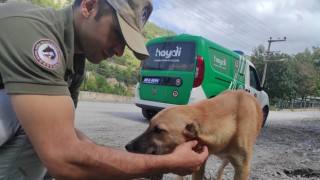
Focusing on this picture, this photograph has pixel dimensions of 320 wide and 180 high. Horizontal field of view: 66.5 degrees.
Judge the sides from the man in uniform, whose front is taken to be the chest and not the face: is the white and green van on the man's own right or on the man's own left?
on the man's own left

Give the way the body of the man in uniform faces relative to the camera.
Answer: to the viewer's right

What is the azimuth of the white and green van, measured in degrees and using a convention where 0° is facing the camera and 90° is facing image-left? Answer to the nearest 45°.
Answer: approximately 225°

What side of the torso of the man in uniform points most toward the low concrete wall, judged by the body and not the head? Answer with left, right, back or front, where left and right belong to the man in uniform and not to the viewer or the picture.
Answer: left

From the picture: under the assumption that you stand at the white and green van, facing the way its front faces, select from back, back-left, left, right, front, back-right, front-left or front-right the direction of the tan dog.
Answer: back-right

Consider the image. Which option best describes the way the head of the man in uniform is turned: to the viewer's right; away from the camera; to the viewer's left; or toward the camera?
to the viewer's right
